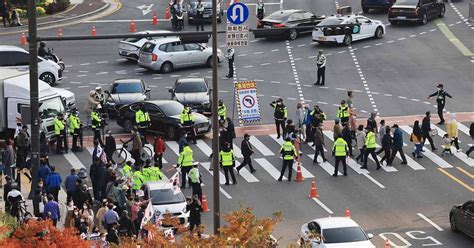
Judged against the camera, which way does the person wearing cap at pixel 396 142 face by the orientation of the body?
to the viewer's left

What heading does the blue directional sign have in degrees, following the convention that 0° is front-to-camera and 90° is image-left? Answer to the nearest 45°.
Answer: approximately 0°

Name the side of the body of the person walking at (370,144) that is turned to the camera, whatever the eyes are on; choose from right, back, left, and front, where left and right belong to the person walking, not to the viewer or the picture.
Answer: left

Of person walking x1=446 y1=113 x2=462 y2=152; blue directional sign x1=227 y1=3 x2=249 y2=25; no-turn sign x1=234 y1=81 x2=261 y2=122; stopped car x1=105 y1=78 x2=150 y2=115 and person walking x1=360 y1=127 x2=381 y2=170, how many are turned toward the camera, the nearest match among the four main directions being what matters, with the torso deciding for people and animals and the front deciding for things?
3

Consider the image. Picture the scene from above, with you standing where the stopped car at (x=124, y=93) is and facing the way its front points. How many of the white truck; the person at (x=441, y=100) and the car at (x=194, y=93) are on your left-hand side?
2

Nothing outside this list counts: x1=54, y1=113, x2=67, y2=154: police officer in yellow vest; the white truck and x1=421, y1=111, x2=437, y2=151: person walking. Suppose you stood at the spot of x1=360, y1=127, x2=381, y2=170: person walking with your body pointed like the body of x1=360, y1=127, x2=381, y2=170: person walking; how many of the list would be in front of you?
2
